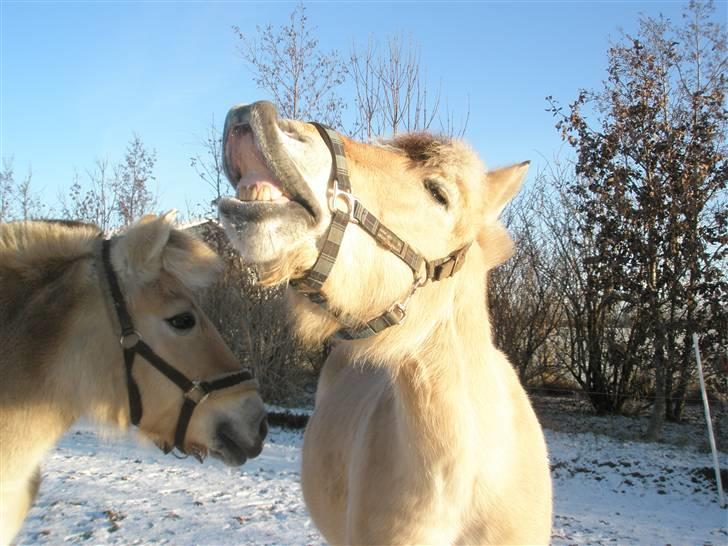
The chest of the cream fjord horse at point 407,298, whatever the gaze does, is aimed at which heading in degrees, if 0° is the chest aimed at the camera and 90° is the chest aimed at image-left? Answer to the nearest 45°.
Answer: approximately 45°

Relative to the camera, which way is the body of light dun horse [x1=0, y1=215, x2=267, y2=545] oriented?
to the viewer's right

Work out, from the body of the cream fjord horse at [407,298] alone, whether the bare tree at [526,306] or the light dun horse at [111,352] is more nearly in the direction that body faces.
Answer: the light dun horse

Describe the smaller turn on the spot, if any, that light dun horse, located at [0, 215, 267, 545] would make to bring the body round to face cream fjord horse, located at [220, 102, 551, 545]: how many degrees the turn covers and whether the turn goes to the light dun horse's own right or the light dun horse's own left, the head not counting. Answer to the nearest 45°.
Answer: approximately 45° to the light dun horse's own right

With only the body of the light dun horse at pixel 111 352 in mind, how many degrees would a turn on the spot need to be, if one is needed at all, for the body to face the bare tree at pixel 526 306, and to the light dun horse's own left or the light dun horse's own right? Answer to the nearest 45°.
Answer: approximately 45° to the light dun horse's own left

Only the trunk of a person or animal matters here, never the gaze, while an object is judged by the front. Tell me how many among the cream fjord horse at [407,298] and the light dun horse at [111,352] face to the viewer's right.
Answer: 1

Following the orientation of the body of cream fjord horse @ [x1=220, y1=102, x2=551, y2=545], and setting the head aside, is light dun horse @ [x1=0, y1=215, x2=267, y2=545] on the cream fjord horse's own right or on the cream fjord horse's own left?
on the cream fjord horse's own right
